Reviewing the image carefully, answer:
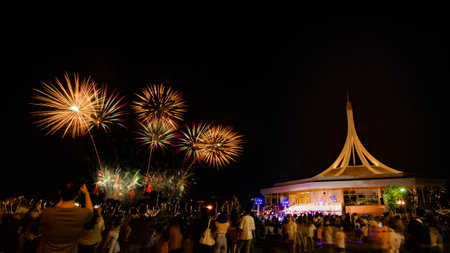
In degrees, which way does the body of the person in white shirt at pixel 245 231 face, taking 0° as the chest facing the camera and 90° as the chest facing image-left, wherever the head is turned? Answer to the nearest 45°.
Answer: approximately 180°

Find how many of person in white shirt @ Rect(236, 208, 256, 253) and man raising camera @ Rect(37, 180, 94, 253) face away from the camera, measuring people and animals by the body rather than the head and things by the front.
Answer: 2

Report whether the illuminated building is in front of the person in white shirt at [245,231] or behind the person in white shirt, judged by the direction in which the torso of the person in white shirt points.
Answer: in front

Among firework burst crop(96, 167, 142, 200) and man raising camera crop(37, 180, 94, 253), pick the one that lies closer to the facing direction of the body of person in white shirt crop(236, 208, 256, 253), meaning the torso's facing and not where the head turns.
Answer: the firework burst

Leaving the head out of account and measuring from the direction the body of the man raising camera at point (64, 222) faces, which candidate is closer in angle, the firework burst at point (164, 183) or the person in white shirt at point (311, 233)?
the firework burst

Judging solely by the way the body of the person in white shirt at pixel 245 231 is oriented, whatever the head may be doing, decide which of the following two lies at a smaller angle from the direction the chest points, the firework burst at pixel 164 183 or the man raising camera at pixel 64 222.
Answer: the firework burst

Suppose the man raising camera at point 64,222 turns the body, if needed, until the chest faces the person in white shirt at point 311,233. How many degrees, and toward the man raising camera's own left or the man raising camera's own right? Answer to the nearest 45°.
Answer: approximately 45° to the man raising camera's own right

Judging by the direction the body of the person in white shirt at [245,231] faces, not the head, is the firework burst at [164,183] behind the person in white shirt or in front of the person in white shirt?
in front

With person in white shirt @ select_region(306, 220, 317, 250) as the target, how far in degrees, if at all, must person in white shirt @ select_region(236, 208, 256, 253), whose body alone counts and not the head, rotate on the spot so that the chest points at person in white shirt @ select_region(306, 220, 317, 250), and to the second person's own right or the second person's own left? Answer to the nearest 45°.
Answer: approximately 45° to the second person's own right

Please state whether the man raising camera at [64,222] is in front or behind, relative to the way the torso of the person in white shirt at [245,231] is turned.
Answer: behind

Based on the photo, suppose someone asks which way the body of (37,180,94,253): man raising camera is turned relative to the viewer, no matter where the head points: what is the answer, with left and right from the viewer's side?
facing away from the viewer
